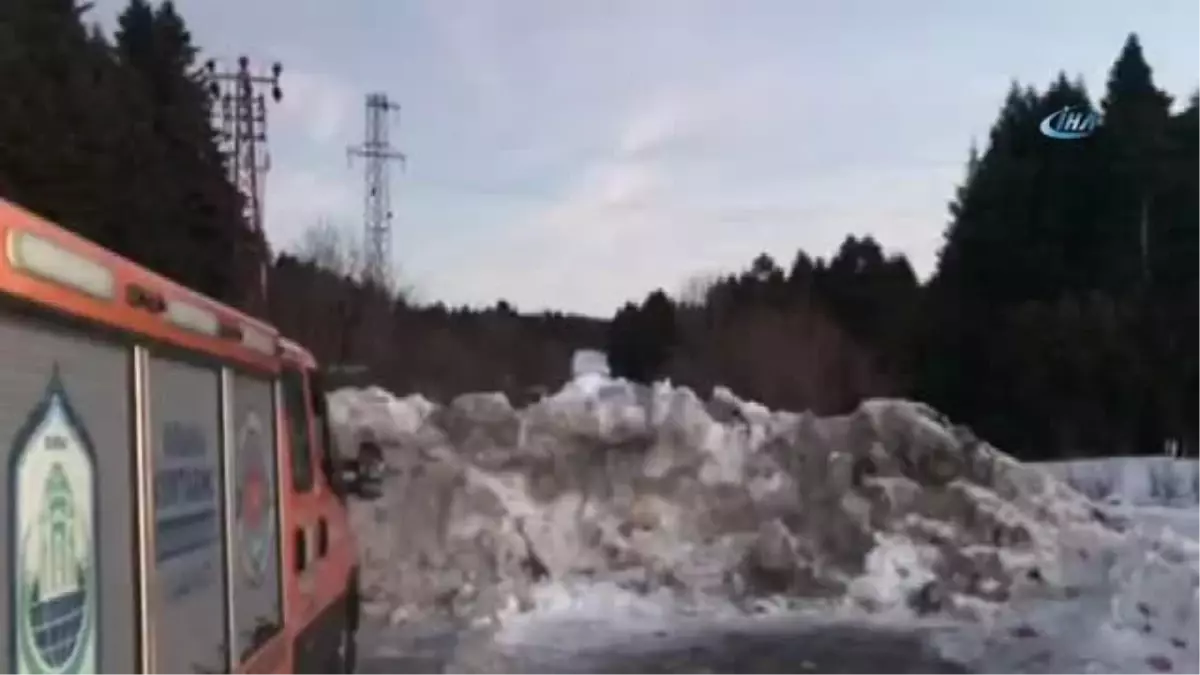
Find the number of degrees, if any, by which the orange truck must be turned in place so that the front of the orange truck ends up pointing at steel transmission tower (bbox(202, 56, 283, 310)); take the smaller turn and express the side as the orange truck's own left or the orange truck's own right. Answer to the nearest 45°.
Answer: approximately 45° to the orange truck's own left

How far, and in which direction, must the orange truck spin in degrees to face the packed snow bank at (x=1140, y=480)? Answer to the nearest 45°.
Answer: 0° — it already faces it

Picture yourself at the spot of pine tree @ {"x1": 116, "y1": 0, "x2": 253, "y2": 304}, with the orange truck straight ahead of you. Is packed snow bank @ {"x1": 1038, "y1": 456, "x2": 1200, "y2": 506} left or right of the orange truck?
left

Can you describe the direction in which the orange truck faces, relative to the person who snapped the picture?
facing away from the viewer and to the right of the viewer

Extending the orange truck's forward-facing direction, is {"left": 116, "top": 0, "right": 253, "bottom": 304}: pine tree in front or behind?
in front
